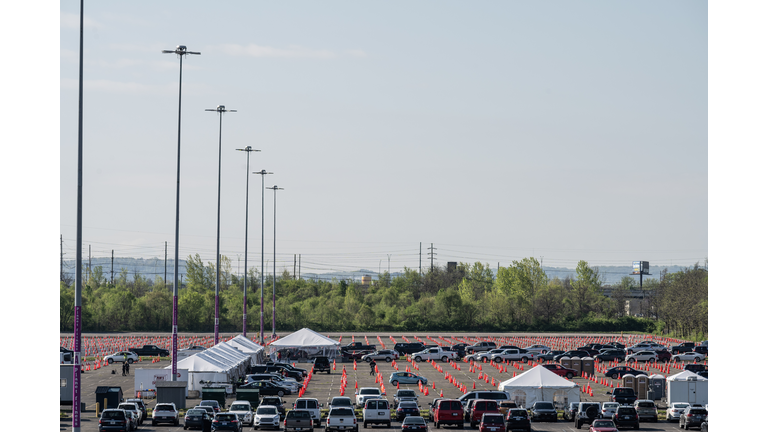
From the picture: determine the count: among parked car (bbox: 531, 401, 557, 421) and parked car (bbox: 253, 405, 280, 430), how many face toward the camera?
2

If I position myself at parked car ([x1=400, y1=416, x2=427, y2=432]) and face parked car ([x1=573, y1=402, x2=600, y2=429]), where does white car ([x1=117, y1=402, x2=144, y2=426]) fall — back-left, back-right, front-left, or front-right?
back-left

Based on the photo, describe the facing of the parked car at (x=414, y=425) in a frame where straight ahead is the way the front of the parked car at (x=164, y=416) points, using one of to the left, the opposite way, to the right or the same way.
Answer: the same way

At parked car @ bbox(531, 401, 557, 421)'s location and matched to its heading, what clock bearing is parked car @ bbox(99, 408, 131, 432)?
parked car @ bbox(99, 408, 131, 432) is roughly at 2 o'clock from parked car @ bbox(531, 401, 557, 421).

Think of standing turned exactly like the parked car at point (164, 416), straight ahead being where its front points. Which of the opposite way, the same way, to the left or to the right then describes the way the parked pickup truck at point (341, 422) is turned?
the same way

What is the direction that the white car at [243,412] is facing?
toward the camera
